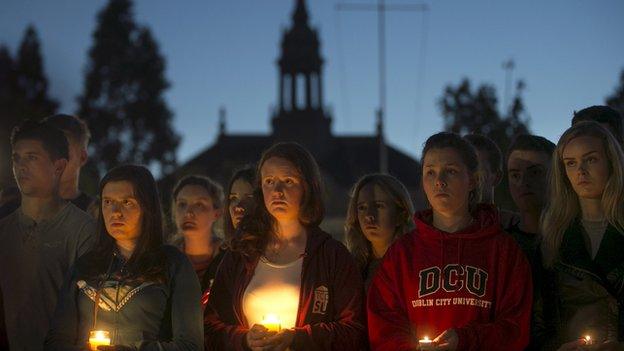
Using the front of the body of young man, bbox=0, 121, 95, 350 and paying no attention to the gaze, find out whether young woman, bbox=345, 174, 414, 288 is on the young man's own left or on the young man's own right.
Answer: on the young man's own left

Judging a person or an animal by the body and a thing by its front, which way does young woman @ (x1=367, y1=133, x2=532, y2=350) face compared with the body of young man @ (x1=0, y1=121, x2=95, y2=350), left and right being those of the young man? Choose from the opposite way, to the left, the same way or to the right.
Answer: the same way

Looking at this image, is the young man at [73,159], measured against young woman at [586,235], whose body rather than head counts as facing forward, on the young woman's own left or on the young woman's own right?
on the young woman's own right

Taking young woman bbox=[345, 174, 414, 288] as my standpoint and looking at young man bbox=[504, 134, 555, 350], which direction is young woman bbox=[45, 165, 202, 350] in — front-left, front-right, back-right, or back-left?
back-right

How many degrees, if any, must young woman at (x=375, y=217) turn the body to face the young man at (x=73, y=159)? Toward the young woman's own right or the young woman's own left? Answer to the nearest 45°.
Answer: approximately 45° to the young woman's own right

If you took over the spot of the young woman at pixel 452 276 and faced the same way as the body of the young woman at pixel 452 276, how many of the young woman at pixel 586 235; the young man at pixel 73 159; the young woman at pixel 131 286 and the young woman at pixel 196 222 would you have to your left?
1

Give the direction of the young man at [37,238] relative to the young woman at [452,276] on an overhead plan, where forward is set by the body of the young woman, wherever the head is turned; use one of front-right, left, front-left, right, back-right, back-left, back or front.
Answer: right

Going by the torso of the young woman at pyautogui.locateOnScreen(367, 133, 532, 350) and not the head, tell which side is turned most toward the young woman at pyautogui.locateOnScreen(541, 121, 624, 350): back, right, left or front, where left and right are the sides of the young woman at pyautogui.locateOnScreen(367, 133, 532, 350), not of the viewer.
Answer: left

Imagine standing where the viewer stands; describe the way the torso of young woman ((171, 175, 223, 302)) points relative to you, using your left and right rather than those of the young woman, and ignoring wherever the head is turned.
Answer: facing the viewer and to the left of the viewer

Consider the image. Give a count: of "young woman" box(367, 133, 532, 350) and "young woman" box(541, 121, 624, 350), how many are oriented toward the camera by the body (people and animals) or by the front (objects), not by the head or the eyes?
2

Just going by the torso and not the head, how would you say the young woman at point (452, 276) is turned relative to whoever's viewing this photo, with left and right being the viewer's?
facing the viewer

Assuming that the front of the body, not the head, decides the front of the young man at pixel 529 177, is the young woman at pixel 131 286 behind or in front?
in front

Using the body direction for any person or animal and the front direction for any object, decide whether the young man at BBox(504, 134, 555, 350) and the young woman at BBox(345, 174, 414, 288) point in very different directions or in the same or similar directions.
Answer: same or similar directions

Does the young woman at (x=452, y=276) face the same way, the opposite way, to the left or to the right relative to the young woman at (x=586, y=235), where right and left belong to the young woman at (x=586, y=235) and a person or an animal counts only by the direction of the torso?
the same way

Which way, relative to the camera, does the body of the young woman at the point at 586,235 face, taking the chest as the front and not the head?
toward the camera

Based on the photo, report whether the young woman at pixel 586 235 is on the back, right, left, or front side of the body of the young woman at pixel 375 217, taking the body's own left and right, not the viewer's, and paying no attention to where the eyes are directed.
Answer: left
